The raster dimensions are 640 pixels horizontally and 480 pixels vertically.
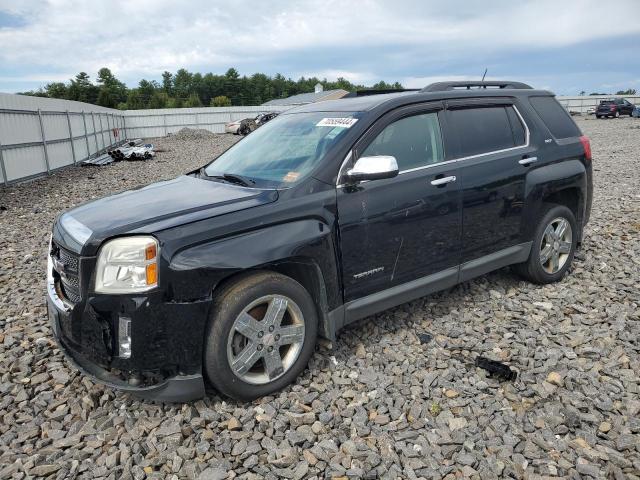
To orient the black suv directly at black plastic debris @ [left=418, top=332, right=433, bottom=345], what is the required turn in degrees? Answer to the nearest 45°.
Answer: approximately 135° to its left

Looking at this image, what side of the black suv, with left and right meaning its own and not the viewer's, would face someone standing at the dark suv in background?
back

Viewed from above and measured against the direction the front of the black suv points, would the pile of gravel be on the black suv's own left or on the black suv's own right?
on the black suv's own right

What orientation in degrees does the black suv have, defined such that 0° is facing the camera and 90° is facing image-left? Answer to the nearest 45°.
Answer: approximately 45°

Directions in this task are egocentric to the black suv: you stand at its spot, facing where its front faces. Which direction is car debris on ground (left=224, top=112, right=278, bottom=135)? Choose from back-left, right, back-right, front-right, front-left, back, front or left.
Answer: back-right
